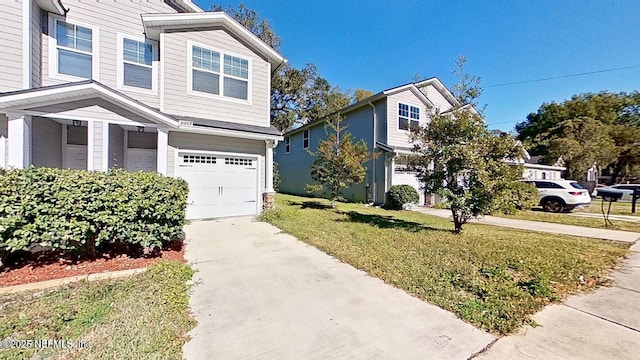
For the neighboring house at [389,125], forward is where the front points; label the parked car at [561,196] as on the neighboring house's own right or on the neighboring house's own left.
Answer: on the neighboring house's own left

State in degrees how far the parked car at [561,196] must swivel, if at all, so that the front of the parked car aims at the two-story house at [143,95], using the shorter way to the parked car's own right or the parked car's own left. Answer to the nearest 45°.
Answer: approximately 90° to the parked car's own left

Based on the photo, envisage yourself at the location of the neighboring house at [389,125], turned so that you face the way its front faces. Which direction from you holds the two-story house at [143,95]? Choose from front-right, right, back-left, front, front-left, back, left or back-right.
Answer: right

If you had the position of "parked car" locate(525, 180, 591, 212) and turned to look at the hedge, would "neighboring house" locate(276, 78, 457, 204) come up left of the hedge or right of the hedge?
right

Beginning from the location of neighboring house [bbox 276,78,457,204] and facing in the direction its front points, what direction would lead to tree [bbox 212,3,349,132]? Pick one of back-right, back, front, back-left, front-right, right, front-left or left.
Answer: back

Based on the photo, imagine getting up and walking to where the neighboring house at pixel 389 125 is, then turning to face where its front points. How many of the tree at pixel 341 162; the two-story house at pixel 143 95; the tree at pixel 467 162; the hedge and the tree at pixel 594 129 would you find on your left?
1

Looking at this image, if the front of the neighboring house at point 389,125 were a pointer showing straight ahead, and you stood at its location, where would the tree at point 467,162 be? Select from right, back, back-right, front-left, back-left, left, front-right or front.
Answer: front-right

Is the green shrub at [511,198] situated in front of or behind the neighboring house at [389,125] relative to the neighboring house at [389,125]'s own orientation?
in front
